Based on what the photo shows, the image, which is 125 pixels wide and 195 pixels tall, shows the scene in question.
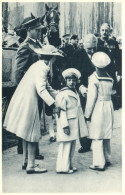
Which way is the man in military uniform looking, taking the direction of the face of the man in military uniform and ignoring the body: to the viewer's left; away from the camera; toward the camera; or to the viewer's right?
to the viewer's right

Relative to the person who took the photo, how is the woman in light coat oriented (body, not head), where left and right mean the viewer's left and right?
facing to the right of the viewer

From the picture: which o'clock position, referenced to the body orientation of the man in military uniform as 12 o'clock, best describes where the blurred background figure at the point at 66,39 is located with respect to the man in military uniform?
The blurred background figure is roughly at 11 o'clock from the man in military uniform.

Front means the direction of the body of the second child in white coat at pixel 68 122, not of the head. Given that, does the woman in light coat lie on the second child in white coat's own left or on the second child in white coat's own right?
on the second child in white coat's own right

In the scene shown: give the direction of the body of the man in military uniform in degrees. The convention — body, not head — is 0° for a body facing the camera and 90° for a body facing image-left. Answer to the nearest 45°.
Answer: approximately 270°

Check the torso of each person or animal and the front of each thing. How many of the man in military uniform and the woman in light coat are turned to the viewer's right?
2
